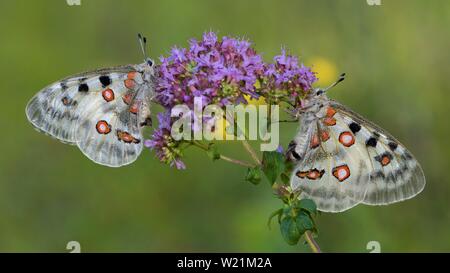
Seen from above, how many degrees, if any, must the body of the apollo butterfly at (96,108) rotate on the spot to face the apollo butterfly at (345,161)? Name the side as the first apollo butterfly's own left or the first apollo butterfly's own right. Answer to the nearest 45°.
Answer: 0° — it already faces it

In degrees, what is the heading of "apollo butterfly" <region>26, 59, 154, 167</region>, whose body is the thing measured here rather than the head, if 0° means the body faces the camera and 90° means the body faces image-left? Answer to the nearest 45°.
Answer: approximately 270°

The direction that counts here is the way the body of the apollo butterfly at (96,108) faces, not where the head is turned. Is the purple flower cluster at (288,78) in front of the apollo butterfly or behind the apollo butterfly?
in front
